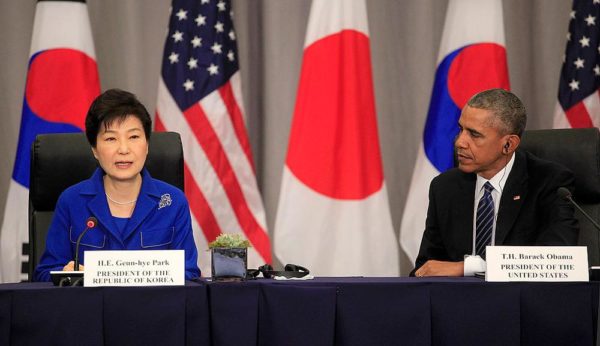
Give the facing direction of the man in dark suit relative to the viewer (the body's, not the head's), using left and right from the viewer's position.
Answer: facing the viewer and to the left of the viewer

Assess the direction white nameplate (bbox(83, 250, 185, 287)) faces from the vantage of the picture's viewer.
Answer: facing the viewer

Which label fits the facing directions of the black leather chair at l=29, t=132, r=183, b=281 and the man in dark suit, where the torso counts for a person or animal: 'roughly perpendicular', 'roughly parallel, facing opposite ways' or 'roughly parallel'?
roughly parallel

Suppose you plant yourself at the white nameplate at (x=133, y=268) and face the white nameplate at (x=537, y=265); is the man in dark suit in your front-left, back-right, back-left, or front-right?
front-left

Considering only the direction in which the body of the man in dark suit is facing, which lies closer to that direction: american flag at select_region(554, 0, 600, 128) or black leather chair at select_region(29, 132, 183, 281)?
the black leather chair

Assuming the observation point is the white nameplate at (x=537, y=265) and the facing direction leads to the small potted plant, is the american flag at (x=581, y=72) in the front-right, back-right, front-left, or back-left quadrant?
back-right

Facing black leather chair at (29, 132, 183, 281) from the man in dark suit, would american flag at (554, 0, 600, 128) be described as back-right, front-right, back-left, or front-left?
back-right

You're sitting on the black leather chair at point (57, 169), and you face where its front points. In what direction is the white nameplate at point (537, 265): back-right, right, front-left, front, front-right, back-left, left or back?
front-left

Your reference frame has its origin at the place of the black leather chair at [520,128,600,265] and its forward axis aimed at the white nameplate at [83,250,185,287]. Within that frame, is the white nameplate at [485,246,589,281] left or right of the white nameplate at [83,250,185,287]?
left

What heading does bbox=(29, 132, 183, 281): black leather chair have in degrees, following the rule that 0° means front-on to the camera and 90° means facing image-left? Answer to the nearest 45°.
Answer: approximately 0°

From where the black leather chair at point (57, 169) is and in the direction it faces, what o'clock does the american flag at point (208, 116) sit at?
The american flag is roughly at 7 o'clock from the black leather chair.
